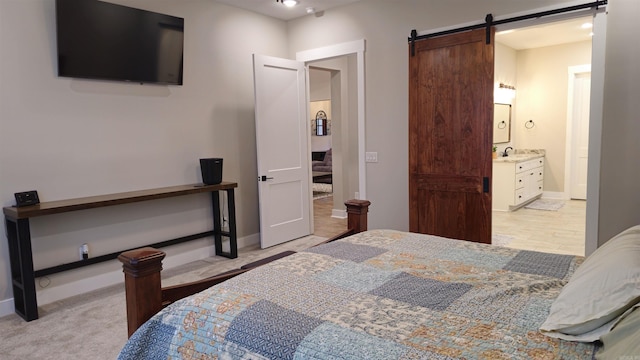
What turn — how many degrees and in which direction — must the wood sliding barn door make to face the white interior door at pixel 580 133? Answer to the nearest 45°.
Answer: approximately 180°

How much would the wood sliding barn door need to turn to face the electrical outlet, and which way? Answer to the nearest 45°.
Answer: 0° — it already faces it

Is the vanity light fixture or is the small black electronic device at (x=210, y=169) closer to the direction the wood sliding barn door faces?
the small black electronic device

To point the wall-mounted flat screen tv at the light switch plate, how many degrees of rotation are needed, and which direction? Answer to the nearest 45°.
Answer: approximately 45° to its left

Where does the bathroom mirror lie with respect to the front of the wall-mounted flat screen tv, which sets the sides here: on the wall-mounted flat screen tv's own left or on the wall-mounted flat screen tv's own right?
on the wall-mounted flat screen tv's own left

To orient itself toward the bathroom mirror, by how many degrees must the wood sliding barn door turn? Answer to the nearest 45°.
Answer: approximately 135° to its right

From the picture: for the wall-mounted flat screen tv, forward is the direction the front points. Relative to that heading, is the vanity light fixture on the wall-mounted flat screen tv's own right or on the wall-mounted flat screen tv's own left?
on the wall-mounted flat screen tv's own left

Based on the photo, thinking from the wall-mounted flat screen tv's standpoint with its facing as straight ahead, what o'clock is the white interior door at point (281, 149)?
The white interior door is roughly at 10 o'clock from the wall-mounted flat screen tv.
